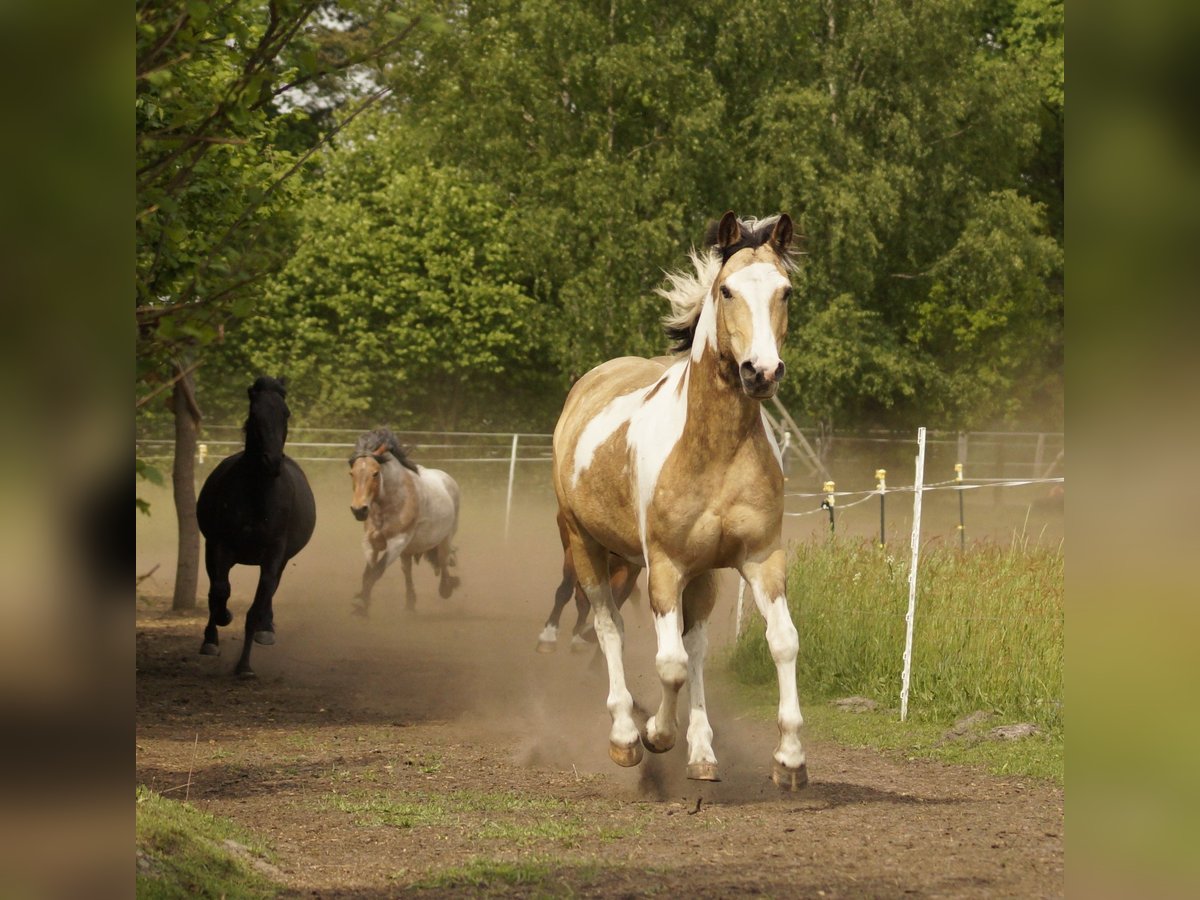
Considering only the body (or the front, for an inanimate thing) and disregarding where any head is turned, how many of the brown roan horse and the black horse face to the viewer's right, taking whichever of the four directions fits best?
0

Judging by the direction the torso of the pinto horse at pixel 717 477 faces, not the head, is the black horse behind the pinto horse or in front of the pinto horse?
behind

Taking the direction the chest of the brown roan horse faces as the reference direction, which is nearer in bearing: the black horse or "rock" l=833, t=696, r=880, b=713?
the black horse

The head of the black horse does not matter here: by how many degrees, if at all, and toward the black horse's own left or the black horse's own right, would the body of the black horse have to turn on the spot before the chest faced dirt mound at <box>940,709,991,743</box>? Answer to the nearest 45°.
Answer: approximately 45° to the black horse's own left

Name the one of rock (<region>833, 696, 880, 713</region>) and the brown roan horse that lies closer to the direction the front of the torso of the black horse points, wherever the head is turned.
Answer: the rock

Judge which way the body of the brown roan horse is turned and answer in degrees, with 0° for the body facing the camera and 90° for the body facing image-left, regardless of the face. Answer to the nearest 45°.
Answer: approximately 45°

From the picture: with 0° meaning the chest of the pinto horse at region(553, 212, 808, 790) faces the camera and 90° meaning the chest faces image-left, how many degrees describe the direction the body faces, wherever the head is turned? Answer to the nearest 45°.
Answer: approximately 315°

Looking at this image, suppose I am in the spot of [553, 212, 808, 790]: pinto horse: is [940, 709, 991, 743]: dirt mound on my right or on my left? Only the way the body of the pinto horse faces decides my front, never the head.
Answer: on my left

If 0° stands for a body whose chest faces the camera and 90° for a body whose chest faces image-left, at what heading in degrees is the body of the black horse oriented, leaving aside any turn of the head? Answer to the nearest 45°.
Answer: approximately 0°

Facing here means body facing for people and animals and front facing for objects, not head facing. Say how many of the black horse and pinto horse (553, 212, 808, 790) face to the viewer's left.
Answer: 0
